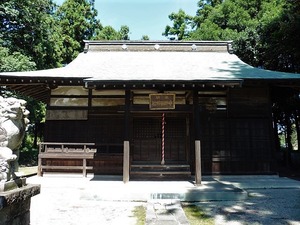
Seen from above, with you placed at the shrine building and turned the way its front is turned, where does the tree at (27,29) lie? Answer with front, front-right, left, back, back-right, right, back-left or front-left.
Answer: back-right

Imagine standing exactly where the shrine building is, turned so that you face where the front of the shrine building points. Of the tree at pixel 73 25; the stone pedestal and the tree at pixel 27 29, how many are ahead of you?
1

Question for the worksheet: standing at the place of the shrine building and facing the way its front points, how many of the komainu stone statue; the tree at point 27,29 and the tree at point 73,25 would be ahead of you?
1

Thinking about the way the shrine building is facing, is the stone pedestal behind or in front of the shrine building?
in front

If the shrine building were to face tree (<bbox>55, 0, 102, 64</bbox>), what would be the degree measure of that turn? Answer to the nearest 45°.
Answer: approximately 135° to its right

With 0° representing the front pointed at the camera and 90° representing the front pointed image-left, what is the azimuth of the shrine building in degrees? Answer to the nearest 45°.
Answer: approximately 0°

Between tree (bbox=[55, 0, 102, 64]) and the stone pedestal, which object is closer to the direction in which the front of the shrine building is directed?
the stone pedestal

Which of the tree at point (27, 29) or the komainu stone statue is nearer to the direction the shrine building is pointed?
the komainu stone statue

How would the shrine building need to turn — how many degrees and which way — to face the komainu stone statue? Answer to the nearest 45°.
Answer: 0° — it already faces it
